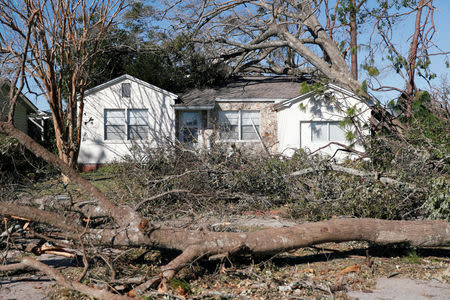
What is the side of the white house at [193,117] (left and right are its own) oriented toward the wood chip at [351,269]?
front

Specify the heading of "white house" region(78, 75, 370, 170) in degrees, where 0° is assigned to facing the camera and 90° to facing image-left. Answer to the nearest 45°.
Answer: approximately 0°

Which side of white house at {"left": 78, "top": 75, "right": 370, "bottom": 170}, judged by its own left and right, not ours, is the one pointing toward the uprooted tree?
front
